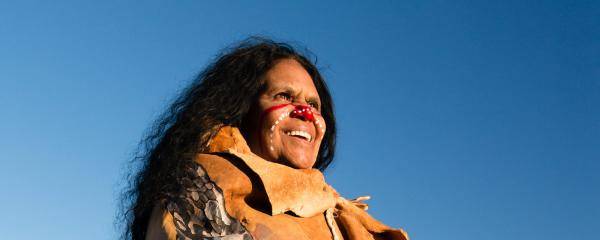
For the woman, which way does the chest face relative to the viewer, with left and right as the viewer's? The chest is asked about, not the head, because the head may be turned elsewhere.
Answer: facing the viewer and to the right of the viewer

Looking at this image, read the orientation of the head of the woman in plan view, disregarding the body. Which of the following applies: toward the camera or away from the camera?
toward the camera
